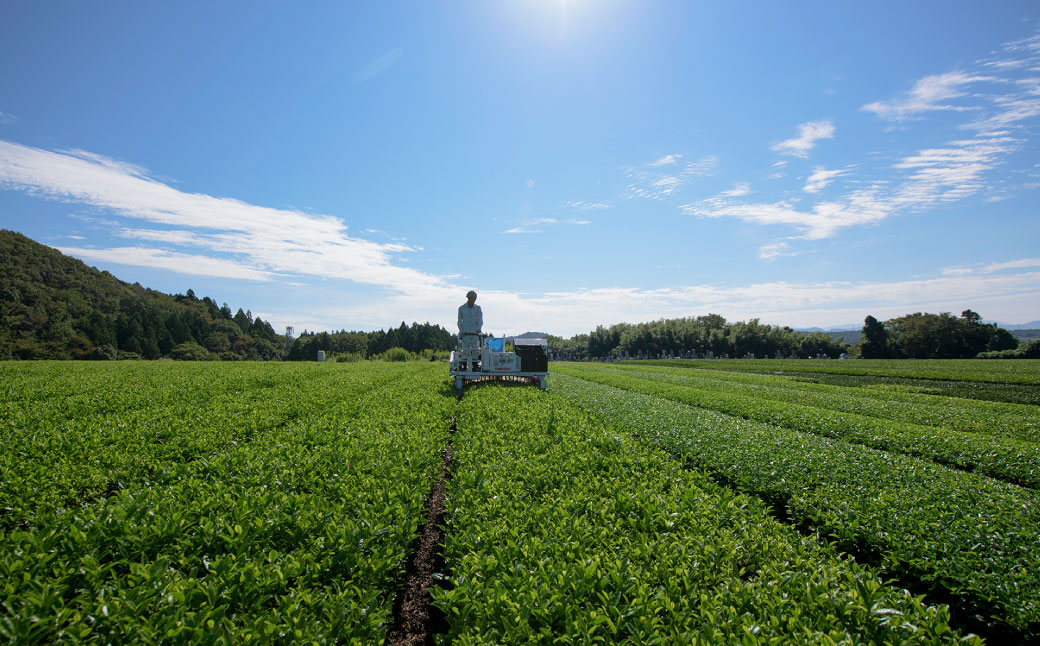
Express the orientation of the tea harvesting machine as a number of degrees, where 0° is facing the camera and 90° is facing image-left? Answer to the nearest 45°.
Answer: approximately 0°

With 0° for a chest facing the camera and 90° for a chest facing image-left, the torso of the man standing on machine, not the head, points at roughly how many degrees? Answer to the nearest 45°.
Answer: approximately 0°
